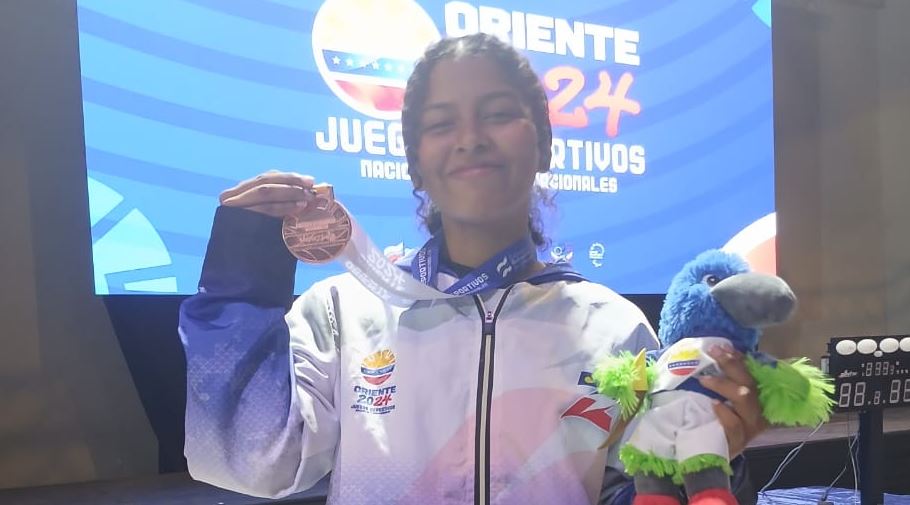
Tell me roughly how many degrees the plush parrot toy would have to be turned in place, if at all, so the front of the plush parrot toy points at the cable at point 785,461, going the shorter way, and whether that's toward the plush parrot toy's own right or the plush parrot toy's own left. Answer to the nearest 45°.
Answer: approximately 135° to the plush parrot toy's own left

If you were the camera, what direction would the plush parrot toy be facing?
facing the viewer and to the right of the viewer

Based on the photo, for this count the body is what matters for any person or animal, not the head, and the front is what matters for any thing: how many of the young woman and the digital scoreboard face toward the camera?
2

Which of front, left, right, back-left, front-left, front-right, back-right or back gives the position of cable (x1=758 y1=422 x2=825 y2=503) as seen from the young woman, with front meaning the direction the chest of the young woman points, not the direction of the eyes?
back-left
